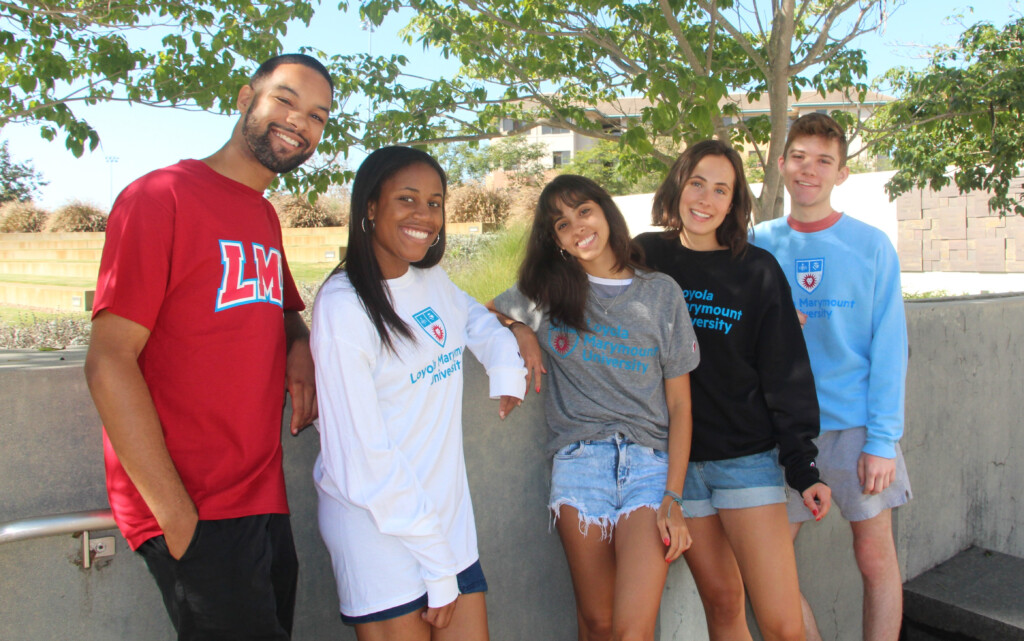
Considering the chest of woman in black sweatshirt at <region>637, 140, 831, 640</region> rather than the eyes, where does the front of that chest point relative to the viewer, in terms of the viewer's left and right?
facing the viewer and to the left of the viewer

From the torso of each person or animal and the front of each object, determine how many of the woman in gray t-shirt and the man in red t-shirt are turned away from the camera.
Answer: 0

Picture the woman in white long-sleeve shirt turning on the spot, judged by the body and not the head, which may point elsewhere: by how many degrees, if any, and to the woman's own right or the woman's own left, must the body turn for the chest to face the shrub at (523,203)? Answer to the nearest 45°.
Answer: approximately 135° to the woman's own left

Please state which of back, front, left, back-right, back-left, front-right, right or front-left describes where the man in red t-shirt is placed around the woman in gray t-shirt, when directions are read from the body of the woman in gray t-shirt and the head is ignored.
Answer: front-right

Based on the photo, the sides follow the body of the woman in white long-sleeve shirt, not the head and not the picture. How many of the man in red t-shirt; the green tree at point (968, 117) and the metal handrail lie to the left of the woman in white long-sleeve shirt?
1

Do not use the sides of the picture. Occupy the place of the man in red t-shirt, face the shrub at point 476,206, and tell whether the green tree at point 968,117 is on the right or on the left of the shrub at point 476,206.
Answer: right

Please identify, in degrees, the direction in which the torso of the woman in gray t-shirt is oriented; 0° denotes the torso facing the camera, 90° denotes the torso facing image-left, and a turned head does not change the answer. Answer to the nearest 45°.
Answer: approximately 0°

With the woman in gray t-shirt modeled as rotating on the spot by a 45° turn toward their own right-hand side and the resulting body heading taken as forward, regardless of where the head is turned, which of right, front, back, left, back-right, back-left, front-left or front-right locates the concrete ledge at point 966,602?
back

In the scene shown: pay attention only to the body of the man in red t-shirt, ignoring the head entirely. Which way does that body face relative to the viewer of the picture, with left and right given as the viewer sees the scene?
facing the viewer and to the right of the viewer
